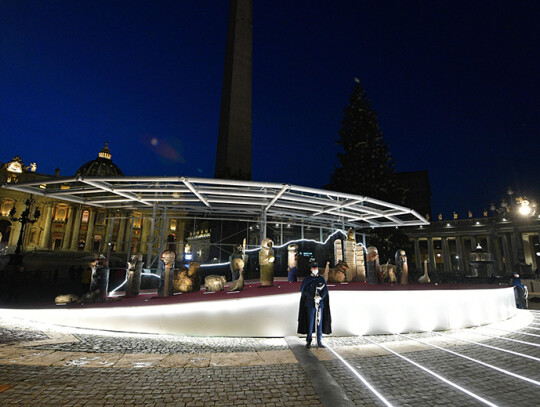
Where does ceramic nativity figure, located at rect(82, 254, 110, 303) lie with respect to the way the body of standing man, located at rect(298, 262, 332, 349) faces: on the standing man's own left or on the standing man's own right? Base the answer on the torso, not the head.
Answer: on the standing man's own right

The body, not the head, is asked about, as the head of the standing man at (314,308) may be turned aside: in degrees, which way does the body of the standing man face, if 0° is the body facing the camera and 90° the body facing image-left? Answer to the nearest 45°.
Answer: approximately 0°

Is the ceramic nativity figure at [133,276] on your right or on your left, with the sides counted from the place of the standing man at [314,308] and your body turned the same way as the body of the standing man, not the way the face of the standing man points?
on your right

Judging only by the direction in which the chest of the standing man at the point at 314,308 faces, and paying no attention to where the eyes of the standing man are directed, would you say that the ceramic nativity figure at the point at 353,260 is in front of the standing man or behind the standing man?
behind

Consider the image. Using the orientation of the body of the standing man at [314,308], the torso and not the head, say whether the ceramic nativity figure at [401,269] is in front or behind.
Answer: behind

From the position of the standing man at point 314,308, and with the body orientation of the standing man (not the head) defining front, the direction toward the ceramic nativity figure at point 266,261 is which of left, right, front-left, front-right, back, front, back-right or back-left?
back-right
